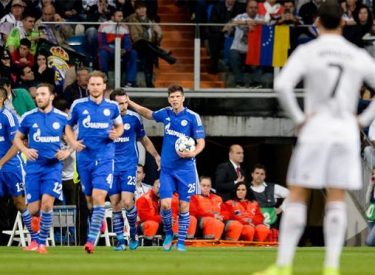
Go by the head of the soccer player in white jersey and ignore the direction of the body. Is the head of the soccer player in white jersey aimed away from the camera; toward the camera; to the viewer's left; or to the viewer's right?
away from the camera

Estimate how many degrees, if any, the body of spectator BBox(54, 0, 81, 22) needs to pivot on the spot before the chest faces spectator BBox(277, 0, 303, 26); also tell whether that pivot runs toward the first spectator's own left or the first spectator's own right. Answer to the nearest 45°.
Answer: approximately 90° to the first spectator's own left

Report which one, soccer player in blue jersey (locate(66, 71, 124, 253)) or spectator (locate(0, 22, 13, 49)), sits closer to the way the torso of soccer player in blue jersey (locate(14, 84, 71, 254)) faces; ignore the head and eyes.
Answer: the soccer player in blue jersey

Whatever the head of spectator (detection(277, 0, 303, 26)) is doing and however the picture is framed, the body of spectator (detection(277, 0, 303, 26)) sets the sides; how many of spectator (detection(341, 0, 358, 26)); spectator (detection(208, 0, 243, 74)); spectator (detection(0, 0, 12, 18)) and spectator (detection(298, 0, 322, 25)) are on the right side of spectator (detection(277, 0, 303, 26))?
2

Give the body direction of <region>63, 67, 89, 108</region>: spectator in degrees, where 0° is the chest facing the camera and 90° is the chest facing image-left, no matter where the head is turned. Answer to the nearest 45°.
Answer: approximately 315°

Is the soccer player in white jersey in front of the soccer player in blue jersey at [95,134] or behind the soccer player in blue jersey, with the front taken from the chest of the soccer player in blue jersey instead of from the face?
in front
